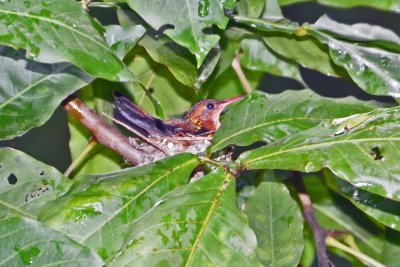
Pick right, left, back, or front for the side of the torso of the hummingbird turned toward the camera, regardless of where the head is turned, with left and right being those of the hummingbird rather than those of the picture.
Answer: right

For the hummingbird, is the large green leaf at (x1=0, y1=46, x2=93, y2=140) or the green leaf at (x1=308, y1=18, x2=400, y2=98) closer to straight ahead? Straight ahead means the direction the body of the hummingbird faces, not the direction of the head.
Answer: the green leaf

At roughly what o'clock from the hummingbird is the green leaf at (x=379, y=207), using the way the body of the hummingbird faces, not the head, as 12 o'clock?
The green leaf is roughly at 2 o'clock from the hummingbird.

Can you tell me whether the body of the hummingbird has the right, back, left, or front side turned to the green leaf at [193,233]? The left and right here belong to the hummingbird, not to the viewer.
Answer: right

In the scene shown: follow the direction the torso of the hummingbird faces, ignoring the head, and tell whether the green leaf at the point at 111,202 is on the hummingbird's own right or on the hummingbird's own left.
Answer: on the hummingbird's own right

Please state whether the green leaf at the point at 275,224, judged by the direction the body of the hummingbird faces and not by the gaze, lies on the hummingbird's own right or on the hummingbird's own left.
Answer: on the hummingbird's own right

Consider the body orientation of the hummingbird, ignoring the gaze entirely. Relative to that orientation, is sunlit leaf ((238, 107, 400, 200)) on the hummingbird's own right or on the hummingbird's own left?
on the hummingbird's own right

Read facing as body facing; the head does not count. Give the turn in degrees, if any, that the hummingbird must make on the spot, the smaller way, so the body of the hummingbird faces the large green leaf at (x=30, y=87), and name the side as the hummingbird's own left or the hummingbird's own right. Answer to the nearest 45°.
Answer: approximately 135° to the hummingbird's own right
